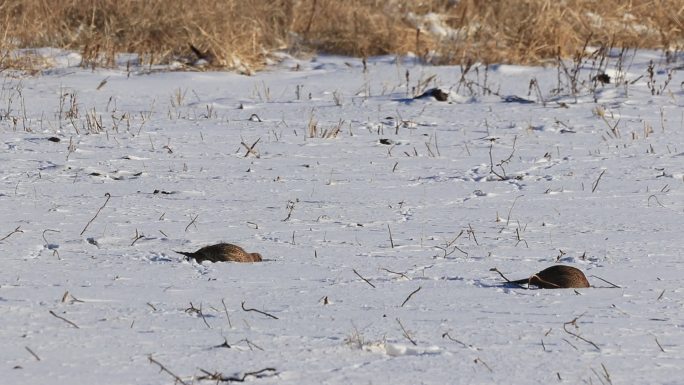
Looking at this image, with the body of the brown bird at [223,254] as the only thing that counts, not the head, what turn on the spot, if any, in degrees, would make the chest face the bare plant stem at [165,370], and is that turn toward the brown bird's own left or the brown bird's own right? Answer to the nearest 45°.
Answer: approximately 90° to the brown bird's own right

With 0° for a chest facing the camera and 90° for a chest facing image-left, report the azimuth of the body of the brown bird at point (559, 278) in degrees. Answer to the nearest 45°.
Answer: approximately 270°

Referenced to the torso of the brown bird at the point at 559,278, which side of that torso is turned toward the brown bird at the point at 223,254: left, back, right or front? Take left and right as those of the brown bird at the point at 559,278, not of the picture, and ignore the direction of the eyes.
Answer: back

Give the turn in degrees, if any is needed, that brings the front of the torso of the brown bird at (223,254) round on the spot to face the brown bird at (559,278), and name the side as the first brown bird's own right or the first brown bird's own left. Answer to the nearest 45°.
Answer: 0° — it already faces it

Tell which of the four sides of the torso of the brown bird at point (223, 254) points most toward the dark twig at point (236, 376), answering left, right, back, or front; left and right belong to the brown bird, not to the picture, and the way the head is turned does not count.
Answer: right

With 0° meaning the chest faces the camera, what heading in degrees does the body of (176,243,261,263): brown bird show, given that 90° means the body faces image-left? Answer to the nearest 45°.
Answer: approximately 270°

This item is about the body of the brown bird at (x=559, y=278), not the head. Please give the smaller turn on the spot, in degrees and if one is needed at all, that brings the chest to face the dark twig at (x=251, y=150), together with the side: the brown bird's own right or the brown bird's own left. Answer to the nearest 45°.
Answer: approximately 135° to the brown bird's own left

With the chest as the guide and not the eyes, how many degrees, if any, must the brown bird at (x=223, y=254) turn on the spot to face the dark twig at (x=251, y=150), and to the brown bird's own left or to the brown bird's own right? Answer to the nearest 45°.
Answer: approximately 90° to the brown bird's own left

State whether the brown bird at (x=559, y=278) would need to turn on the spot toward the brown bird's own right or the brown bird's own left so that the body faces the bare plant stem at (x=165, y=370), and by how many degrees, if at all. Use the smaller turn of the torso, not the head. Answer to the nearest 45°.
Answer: approximately 135° to the brown bird's own right

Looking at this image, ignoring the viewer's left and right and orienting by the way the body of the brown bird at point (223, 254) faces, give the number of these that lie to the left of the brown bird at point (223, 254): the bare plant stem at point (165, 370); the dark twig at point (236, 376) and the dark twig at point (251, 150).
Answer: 1

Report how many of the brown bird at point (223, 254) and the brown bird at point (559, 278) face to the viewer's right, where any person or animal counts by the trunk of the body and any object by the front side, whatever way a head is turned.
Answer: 2

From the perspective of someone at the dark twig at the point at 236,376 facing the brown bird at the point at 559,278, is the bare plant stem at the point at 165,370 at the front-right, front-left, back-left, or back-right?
back-left
